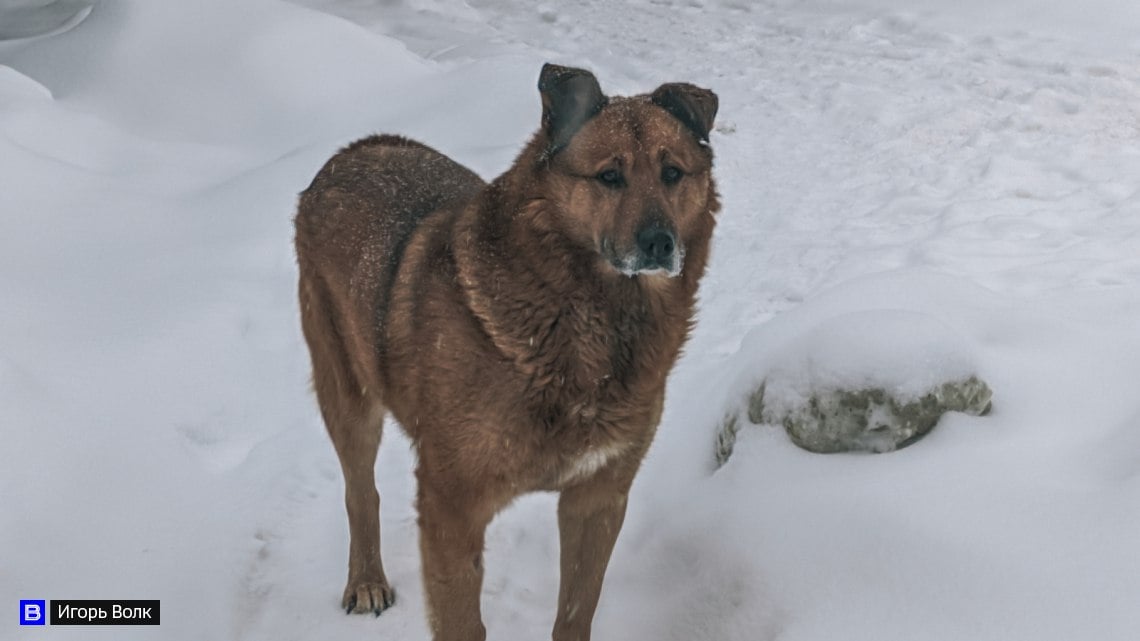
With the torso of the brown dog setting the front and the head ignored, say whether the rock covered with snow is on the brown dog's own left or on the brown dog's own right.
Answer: on the brown dog's own left

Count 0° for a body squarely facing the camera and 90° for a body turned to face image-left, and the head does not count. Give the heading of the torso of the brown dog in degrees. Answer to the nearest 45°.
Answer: approximately 315°
